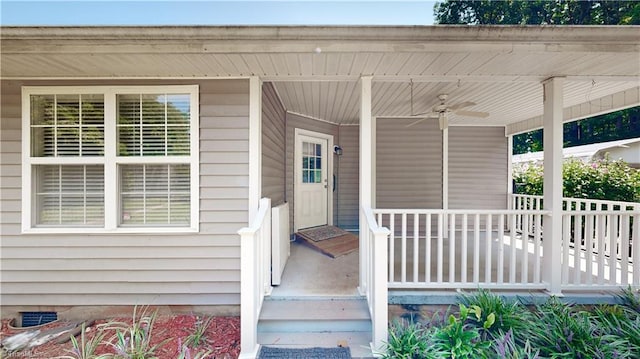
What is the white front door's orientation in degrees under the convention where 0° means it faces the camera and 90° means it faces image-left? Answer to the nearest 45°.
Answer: approximately 315°

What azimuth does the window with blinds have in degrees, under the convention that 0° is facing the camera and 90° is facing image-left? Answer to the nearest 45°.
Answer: approximately 0°

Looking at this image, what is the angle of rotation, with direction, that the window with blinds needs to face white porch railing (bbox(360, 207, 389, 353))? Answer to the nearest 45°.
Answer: approximately 45° to its left

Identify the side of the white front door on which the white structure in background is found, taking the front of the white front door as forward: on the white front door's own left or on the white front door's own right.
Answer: on the white front door's own left

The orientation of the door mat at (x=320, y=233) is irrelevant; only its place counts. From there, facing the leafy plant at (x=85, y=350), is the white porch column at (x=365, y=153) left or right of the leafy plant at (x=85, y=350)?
left

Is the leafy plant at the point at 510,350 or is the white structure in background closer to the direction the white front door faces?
the leafy plant

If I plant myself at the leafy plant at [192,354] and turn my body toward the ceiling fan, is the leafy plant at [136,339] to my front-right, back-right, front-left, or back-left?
back-left

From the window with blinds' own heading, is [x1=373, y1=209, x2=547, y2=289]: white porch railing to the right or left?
on its left
